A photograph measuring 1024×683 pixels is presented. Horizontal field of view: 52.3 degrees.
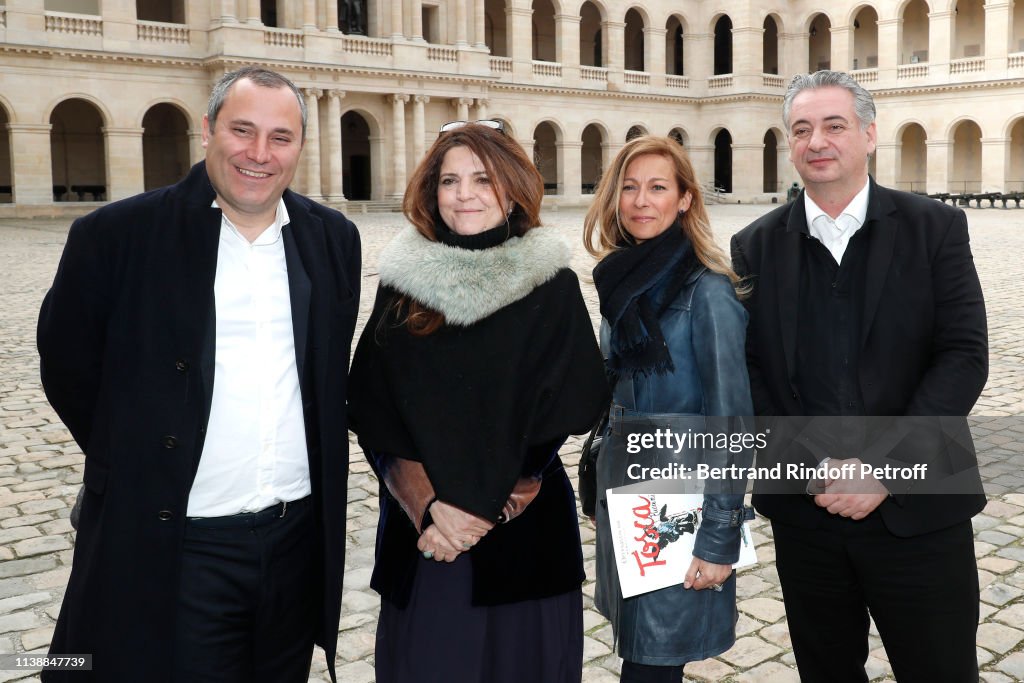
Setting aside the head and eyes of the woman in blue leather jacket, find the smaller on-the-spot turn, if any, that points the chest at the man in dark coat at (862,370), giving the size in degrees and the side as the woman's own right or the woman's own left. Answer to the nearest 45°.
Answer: approximately 135° to the woman's own left

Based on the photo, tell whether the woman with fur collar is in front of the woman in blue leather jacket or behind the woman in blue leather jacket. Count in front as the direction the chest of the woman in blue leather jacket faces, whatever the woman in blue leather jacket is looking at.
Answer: in front

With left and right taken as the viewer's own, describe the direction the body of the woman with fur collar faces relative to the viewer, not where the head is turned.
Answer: facing the viewer

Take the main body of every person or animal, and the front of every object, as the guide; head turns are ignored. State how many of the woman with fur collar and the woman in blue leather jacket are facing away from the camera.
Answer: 0

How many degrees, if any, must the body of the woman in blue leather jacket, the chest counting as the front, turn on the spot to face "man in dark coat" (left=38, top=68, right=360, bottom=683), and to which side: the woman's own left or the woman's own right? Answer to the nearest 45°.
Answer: approximately 45° to the woman's own right

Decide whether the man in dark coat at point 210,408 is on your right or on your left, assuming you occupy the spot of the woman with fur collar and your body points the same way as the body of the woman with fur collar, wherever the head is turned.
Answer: on your right

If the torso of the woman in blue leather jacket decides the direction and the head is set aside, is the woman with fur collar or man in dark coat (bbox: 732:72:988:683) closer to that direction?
the woman with fur collar

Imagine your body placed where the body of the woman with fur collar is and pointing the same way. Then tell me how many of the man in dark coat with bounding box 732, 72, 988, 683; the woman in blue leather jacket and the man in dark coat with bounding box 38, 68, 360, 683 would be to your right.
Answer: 1

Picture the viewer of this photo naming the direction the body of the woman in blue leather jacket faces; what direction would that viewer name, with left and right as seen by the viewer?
facing the viewer and to the left of the viewer

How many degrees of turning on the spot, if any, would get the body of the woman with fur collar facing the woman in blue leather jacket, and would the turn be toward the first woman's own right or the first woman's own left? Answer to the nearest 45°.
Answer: approximately 90° to the first woman's own left
